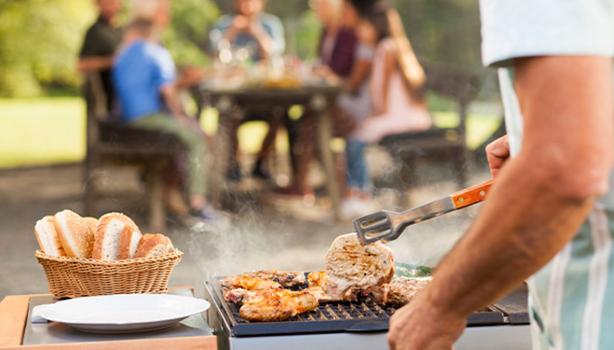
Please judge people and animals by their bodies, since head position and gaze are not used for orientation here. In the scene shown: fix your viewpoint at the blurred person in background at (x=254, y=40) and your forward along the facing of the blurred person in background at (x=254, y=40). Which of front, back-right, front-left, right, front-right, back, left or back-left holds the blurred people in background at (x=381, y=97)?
front-left

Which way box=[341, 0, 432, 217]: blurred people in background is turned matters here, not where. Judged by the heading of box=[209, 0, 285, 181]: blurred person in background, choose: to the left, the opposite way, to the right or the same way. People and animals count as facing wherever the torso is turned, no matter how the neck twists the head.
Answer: to the right

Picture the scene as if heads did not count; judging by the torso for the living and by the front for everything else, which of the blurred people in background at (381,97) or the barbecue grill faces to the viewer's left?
the blurred people in background

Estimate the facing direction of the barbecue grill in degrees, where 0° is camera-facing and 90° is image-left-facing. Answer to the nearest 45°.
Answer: approximately 0°

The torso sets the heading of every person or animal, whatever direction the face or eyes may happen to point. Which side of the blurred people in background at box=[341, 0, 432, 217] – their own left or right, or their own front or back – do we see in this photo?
left

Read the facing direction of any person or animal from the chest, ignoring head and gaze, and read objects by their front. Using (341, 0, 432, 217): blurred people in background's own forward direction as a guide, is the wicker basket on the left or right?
on their left

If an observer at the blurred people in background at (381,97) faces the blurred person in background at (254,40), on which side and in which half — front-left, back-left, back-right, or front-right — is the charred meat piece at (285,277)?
back-left

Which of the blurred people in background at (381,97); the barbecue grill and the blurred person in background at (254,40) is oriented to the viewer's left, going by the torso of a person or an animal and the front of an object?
the blurred people in background at (381,97)

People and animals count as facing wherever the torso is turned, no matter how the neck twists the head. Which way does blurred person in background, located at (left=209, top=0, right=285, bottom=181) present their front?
toward the camera

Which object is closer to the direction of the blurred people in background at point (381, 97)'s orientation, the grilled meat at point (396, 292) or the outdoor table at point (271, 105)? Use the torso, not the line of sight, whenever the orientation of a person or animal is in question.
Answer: the outdoor table

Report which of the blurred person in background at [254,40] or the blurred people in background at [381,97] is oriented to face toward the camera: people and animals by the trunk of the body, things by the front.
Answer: the blurred person in background at [254,40]

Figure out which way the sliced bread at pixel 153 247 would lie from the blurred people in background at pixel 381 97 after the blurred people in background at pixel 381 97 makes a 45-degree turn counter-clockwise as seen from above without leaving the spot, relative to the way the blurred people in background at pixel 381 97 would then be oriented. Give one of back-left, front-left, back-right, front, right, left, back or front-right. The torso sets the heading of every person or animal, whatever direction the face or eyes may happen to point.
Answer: front-left

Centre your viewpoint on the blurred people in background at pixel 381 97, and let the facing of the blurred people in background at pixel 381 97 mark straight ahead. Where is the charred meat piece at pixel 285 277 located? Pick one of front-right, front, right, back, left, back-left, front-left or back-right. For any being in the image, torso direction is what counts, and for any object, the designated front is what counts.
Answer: left

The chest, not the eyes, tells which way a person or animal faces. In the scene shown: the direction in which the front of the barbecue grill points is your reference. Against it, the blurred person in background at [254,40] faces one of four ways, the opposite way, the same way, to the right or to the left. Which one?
the same way

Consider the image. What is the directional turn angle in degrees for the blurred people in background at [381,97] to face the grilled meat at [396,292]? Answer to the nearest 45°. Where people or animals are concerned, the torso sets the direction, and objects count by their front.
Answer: approximately 90° to their left
